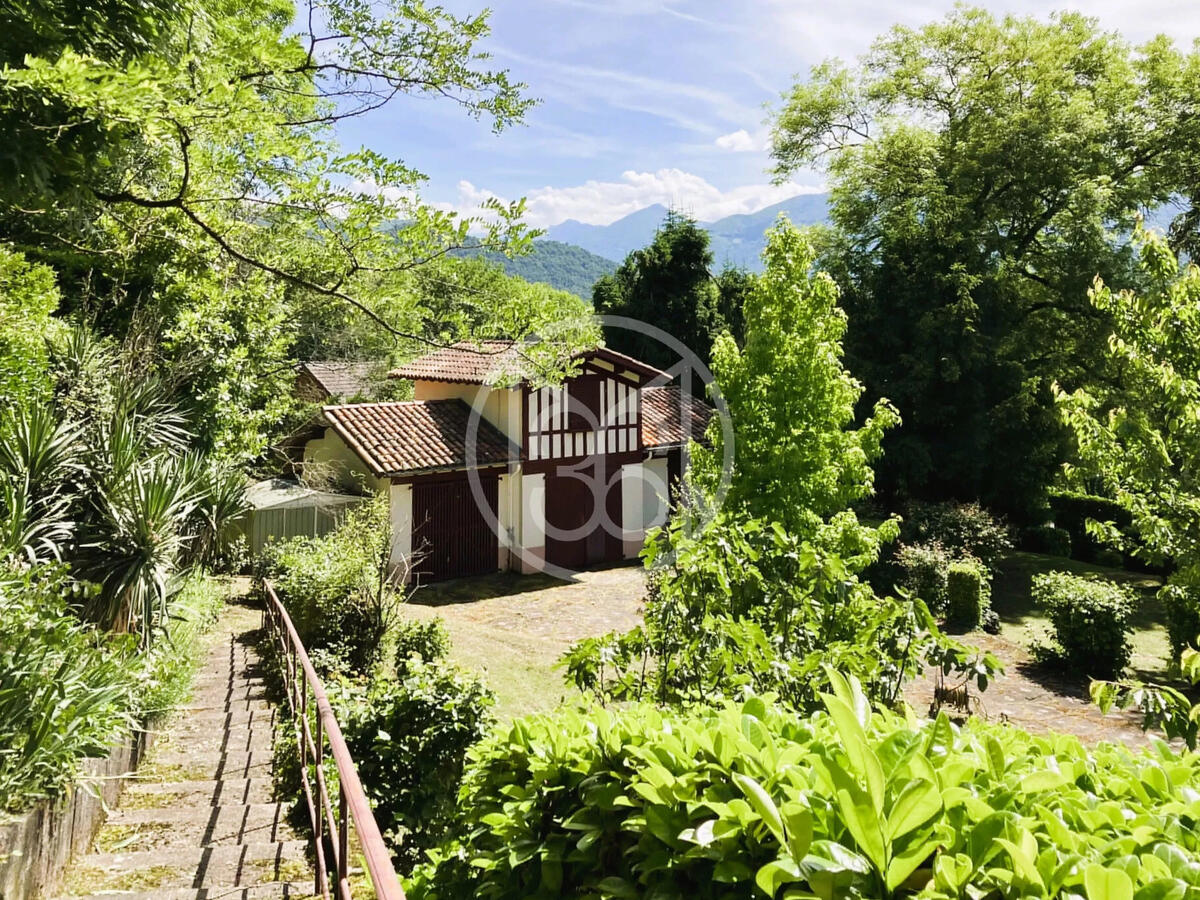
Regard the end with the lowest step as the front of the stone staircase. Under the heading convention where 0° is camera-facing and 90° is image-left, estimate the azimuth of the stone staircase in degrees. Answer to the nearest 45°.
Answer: approximately 180°

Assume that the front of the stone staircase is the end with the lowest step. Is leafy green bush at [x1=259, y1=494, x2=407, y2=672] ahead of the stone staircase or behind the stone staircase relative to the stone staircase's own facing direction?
ahead

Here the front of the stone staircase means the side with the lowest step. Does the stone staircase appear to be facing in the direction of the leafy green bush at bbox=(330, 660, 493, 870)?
no

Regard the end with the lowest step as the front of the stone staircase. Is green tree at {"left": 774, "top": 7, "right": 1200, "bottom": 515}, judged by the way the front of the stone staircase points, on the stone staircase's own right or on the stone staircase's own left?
on the stone staircase's own right

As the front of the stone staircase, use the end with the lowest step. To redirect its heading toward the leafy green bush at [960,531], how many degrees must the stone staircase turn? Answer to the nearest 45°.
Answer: approximately 45° to its right

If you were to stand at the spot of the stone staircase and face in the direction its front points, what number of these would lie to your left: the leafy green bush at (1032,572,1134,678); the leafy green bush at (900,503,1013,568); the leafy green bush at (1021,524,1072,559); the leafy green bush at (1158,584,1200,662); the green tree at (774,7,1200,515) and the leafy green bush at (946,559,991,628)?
0

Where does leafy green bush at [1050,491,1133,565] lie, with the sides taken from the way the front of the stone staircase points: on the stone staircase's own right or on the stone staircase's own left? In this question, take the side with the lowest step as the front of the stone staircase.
on the stone staircase's own right

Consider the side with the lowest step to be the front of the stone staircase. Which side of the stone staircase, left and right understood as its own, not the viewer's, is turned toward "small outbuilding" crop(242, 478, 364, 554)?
front

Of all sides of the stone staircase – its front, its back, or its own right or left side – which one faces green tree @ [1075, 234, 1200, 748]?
right

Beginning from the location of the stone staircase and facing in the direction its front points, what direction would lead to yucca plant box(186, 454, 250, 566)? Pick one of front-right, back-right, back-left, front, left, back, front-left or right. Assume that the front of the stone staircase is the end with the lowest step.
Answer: front

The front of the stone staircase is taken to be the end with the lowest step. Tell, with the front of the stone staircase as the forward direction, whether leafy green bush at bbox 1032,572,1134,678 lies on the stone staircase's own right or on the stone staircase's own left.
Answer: on the stone staircase's own right

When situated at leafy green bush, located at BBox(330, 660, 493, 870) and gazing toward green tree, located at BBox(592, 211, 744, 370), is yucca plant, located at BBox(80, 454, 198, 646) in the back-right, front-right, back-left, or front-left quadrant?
front-left
